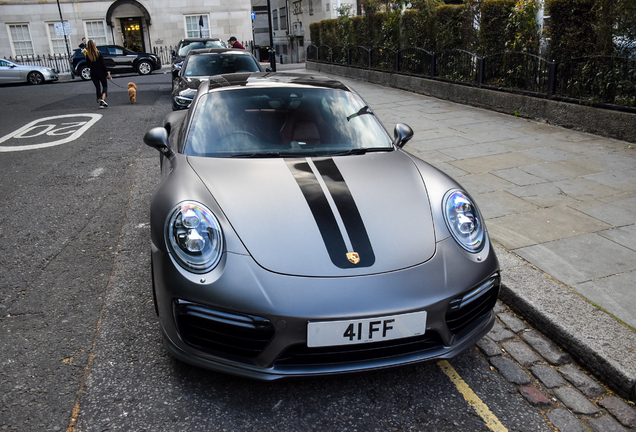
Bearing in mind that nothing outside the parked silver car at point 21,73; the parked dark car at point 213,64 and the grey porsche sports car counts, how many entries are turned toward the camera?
2

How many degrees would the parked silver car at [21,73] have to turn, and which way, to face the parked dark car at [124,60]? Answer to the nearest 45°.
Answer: approximately 45° to its left

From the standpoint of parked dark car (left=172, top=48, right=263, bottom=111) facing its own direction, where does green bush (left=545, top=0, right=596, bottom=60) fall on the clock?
The green bush is roughly at 10 o'clock from the parked dark car.

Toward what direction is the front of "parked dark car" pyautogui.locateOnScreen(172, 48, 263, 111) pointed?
toward the camera

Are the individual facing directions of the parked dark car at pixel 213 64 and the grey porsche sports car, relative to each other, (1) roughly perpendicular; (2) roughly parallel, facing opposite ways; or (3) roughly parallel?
roughly parallel

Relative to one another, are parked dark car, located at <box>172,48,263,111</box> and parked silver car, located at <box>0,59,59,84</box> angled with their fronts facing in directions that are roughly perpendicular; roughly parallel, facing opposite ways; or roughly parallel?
roughly perpendicular

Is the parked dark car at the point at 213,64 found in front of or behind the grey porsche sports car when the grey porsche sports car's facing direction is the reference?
behind

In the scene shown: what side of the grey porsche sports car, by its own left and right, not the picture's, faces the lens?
front

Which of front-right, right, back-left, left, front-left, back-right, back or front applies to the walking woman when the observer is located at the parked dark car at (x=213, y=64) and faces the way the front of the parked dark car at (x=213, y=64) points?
back-right

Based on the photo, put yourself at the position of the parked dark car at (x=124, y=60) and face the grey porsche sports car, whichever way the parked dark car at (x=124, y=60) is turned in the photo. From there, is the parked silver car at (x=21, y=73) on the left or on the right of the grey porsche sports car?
right

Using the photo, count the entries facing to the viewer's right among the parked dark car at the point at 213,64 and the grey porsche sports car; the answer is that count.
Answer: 0

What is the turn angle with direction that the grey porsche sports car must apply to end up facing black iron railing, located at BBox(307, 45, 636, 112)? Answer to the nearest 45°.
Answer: approximately 135° to its left

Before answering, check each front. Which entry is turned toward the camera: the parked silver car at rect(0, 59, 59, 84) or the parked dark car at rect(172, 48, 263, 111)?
the parked dark car

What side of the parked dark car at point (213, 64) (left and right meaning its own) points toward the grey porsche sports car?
front
